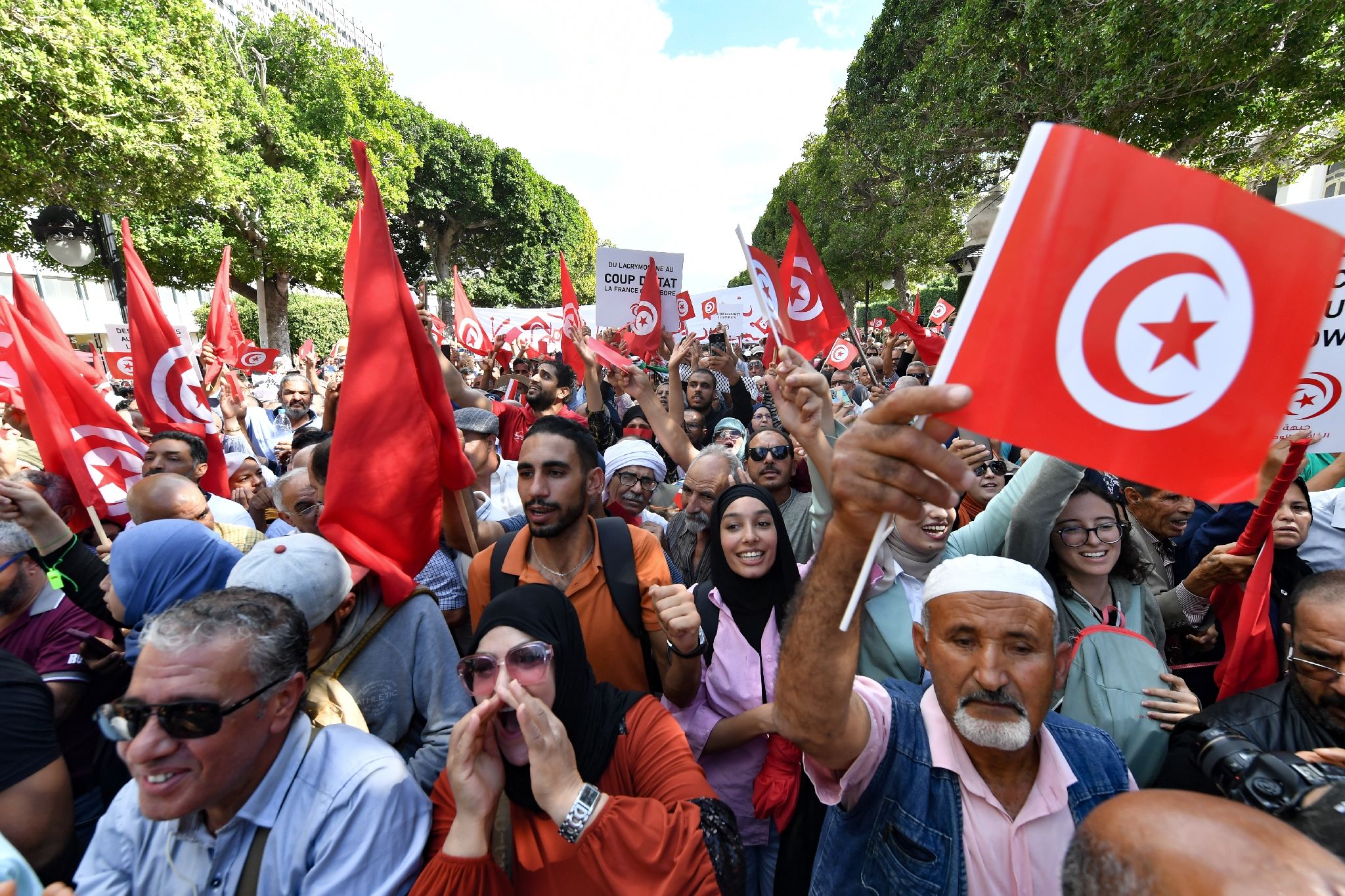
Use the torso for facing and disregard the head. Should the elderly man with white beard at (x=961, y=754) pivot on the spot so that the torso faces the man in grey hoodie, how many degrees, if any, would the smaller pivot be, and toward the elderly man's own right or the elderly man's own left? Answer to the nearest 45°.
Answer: approximately 90° to the elderly man's own right

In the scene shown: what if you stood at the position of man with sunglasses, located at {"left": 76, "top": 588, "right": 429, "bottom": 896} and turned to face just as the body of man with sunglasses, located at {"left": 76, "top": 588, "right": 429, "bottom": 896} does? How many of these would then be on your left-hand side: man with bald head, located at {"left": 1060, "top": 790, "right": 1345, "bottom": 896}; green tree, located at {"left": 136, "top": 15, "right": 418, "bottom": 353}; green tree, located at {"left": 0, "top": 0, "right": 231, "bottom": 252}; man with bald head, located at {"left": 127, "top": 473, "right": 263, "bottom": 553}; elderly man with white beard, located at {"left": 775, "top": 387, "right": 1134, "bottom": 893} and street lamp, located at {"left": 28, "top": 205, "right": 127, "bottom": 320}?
2

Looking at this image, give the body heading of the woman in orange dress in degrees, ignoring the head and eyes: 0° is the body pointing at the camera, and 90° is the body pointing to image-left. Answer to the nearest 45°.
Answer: approximately 45°

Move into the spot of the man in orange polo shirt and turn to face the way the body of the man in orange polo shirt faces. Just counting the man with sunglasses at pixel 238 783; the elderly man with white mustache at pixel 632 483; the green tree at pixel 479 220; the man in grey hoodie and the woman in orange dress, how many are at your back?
2

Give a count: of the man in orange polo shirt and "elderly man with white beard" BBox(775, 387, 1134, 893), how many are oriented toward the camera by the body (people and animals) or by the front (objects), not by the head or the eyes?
2

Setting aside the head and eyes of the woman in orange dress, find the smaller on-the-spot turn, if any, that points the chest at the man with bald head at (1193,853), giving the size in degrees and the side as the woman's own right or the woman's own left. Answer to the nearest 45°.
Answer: approximately 90° to the woman's own left

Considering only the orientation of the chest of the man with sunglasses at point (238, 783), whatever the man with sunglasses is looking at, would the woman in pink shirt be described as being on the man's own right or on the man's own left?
on the man's own left

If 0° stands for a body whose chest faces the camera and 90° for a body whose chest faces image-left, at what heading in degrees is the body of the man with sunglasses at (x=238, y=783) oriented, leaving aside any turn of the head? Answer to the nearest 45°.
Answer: approximately 45°

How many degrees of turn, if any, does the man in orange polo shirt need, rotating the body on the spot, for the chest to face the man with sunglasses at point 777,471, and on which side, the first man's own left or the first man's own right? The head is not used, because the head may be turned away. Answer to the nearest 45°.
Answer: approximately 135° to the first man's own left

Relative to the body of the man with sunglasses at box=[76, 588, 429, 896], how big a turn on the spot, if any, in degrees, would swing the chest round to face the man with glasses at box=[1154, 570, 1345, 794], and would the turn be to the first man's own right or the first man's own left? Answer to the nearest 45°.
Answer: approximately 90° to the first man's own left
